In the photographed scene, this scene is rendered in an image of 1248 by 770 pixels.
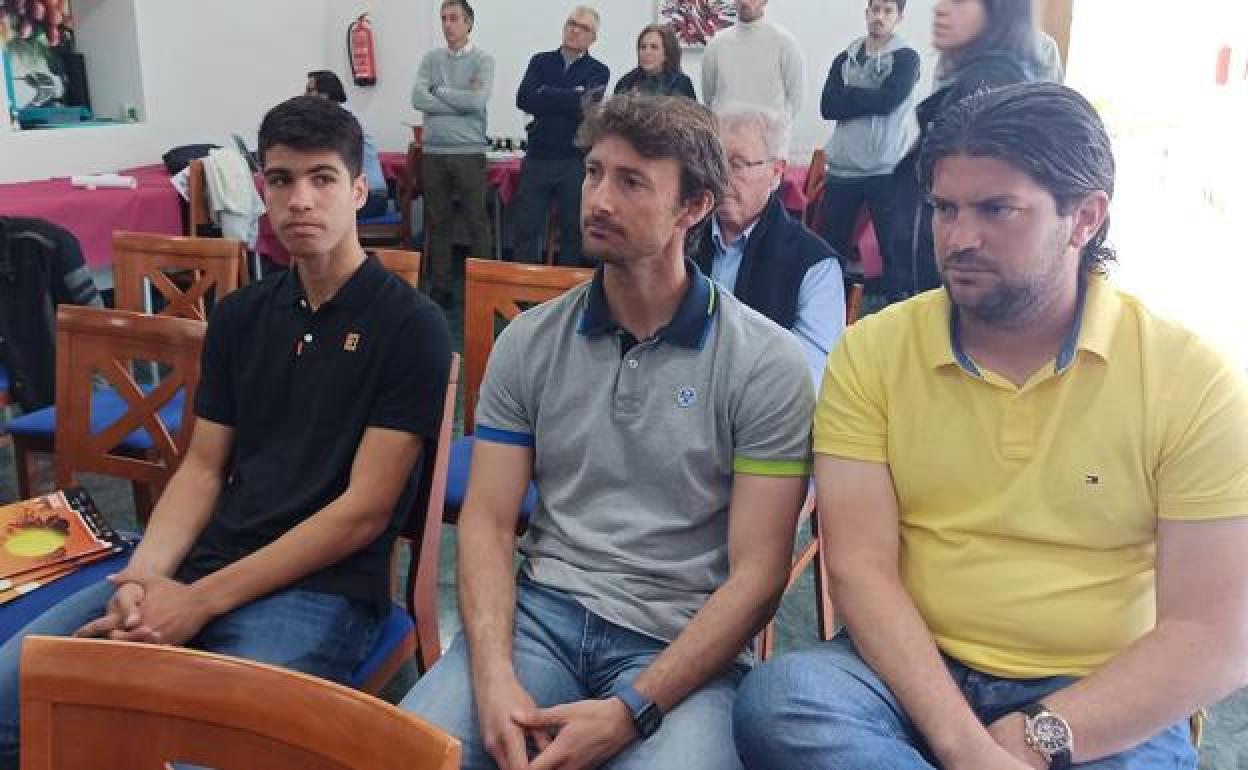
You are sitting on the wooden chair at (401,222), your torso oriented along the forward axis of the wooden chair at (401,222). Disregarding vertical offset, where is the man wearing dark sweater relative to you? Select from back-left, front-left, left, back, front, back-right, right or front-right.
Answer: back-left

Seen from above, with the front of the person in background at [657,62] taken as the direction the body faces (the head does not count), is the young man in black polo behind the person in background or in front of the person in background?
in front

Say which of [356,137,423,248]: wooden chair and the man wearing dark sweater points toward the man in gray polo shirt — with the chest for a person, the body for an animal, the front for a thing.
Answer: the man wearing dark sweater

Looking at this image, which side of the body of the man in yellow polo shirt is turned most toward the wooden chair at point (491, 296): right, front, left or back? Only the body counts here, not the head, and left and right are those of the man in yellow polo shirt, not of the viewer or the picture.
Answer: right
